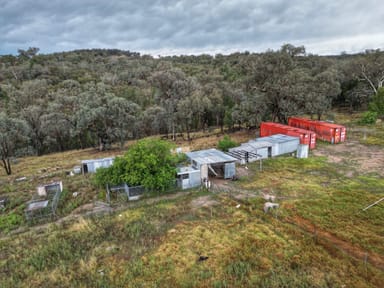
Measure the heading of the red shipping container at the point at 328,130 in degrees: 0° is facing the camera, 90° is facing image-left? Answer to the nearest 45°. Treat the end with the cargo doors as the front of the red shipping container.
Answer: approximately 315°

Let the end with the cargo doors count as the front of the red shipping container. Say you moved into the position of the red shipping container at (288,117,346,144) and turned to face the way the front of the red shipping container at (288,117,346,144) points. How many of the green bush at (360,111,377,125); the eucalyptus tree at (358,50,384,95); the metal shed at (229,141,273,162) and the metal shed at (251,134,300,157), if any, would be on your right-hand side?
2

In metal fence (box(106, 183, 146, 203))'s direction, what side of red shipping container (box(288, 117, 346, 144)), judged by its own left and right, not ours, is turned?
right

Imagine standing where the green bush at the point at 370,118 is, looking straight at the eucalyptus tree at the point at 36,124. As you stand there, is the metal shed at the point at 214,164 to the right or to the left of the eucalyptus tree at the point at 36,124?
left

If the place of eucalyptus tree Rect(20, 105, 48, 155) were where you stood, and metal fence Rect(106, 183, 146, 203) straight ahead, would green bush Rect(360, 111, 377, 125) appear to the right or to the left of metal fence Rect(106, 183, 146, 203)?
left

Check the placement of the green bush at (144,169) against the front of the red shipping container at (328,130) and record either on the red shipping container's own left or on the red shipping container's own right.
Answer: on the red shipping container's own right

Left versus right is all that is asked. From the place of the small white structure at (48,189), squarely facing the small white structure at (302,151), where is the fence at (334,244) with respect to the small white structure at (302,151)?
right

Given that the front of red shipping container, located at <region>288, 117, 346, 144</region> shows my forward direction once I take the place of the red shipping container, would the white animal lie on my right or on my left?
on my right

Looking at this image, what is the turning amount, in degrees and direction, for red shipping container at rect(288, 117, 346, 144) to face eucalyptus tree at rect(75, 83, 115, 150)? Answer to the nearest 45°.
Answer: approximately 135° to its right

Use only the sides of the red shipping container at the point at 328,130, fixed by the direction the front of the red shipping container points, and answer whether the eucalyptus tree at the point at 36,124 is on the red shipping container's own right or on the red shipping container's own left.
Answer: on the red shipping container's own right

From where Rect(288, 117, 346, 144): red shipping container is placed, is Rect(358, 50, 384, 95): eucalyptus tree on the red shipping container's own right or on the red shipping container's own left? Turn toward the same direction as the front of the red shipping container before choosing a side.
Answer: on the red shipping container's own left

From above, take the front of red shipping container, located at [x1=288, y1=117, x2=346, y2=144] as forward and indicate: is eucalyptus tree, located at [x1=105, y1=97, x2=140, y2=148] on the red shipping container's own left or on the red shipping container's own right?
on the red shipping container's own right
